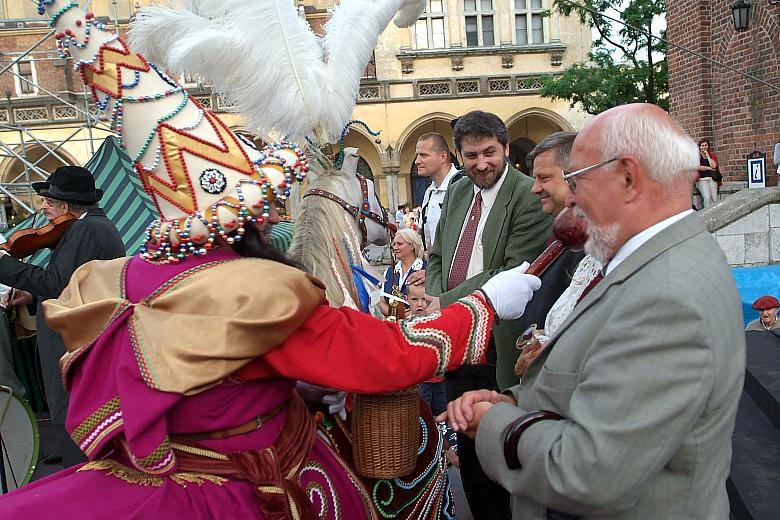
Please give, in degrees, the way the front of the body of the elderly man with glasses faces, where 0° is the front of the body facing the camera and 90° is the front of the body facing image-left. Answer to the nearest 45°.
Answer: approximately 90°

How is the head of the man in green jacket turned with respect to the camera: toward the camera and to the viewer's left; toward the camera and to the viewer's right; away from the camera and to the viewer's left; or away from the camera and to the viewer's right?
toward the camera and to the viewer's left

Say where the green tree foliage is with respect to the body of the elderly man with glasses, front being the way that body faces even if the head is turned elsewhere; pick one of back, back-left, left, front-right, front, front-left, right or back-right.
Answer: right

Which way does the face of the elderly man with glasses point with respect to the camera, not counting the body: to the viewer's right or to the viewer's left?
to the viewer's left

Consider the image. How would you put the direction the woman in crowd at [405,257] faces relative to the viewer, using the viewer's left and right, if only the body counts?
facing the viewer and to the left of the viewer

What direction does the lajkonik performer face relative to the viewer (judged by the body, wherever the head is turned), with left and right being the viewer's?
facing away from the viewer and to the right of the viewer

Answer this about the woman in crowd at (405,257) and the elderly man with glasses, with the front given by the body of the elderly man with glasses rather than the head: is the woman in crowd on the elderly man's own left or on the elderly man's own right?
on the elderly man's own right

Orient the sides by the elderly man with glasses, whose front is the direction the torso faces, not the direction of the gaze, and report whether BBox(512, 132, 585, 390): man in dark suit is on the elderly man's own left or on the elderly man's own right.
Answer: on the elderly man's own right

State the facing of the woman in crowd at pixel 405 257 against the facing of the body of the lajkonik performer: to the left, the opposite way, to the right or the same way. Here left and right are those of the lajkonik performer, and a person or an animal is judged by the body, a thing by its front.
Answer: the opposite way

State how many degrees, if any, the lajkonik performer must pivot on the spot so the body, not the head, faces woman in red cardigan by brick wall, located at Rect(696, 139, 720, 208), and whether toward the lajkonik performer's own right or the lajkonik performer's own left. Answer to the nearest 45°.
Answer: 0° — they already face them
